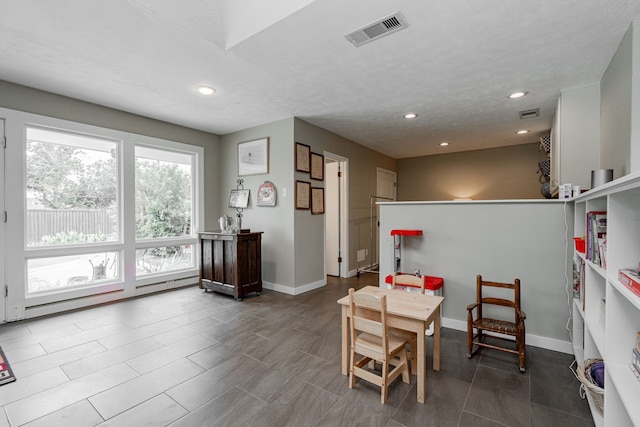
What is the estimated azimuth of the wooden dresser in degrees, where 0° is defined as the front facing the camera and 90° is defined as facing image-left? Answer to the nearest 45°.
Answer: approximately 45°

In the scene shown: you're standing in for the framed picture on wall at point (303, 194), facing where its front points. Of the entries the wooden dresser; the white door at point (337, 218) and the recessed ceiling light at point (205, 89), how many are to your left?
1

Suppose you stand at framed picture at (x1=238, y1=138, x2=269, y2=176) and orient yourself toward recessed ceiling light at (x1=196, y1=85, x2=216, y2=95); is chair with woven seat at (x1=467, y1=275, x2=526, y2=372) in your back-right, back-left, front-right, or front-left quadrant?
front-left

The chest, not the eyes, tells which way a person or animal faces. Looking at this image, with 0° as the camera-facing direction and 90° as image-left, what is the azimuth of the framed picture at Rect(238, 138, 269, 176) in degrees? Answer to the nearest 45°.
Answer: approximately 45°

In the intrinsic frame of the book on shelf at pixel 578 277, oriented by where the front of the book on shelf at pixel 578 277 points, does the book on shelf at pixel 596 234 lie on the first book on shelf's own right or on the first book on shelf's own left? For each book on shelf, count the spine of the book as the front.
on the first book on shelf's own left

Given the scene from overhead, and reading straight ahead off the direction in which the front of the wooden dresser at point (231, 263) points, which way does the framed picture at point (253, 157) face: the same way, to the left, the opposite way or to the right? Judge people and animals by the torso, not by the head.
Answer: the same way

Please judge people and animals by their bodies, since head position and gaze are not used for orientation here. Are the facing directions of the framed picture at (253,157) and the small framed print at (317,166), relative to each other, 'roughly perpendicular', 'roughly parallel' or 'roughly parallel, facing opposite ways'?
roughly perpendicular
